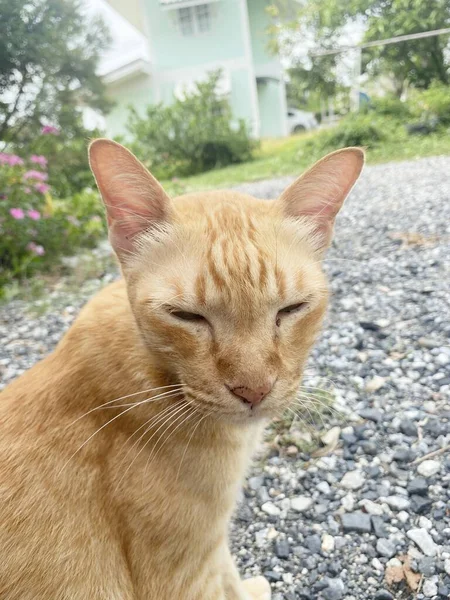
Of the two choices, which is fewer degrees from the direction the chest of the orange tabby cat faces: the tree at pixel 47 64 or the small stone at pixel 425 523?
the small stone

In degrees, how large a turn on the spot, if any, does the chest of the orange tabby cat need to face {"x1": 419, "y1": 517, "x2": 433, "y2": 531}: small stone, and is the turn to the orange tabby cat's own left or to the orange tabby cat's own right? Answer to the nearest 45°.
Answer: approximately 45° to the orange tabby cat's own left

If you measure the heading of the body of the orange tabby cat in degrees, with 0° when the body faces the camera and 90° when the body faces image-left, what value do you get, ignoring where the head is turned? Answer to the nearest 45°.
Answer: approximately 315°

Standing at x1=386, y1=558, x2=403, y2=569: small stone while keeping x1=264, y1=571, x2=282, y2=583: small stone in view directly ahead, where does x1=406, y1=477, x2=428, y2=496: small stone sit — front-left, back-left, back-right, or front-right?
back-right

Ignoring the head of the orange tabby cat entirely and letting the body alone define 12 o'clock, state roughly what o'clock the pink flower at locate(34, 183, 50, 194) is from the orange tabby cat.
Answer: The pink flower is roughly at 7 o'clock from the orange tabby cat.

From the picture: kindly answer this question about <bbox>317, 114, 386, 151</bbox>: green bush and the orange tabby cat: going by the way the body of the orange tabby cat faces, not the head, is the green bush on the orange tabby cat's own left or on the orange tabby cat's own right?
on the orange tabby cat's own left

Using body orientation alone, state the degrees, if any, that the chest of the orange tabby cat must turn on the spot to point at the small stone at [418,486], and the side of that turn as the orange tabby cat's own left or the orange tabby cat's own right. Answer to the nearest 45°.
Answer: approximately 45° to the orange tabby cat's own left

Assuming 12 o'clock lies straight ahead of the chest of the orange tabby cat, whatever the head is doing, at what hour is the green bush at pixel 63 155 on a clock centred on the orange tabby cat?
The green bush is roughly at 7 o'clock from the orange tabby cat.
